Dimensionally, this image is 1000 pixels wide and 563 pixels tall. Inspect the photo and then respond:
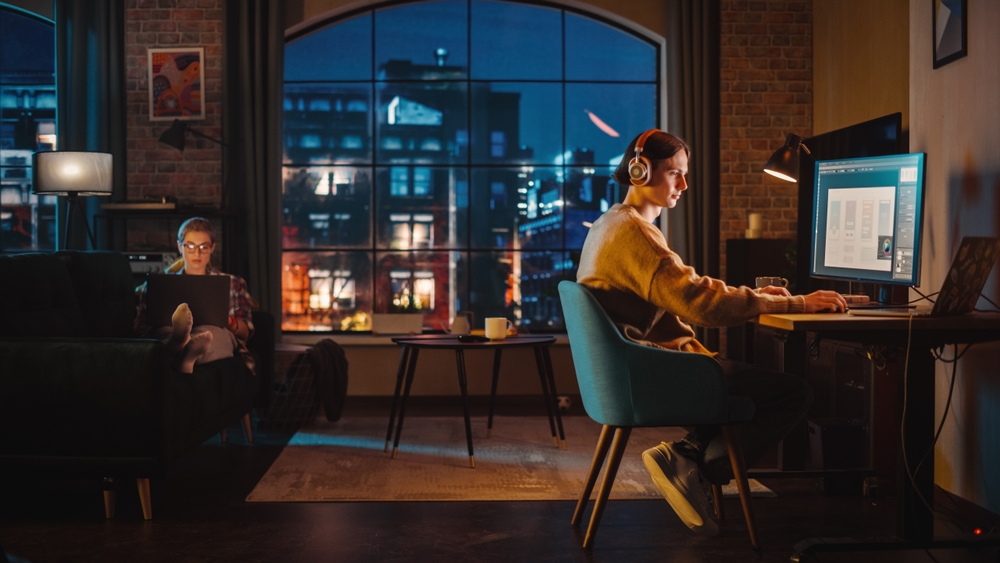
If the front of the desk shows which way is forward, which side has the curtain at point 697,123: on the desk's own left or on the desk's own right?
on the desk's own right

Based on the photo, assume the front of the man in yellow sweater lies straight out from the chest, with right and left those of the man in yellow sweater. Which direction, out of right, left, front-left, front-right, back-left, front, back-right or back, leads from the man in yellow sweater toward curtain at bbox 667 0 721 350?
left

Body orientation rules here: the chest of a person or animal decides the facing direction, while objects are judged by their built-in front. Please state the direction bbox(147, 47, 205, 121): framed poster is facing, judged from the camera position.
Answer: facing the viewer

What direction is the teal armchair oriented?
to the viewer's right

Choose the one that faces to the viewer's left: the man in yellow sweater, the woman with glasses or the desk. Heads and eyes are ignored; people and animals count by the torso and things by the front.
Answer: the desk

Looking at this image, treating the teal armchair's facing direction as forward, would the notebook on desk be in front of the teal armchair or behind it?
in front

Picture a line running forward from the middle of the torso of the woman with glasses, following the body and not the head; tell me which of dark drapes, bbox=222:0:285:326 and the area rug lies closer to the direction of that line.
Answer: the area rug

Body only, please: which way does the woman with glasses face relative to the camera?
toward the camera

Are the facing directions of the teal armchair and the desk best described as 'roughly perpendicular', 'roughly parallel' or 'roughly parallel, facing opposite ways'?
roughly parallel, facing opposite ways

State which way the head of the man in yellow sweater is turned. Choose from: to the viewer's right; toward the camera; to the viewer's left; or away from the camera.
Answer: to the viewer's right

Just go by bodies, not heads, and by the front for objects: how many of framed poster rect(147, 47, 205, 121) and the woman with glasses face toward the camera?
2

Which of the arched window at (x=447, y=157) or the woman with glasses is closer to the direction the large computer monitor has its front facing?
the woman with glasses

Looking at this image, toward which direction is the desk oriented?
to the viewer's left

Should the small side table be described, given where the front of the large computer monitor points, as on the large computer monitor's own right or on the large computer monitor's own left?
on the large computer monitor's own right
